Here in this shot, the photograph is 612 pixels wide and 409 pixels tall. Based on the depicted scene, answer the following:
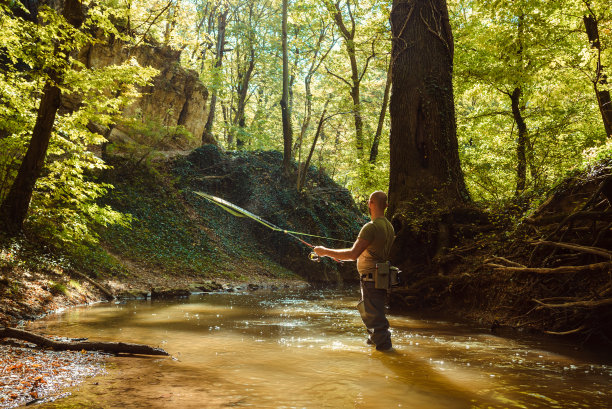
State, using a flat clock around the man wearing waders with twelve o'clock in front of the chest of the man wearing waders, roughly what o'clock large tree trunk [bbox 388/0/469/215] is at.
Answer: The large tree trunk is roughly at 2 o'clock from the man wearing waders.

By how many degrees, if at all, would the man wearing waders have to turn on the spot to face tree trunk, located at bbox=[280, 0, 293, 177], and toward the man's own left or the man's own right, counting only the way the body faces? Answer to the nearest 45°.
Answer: approximately 45° to the man's own right

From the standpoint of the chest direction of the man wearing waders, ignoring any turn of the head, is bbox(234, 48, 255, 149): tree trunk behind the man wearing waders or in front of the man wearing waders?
in front

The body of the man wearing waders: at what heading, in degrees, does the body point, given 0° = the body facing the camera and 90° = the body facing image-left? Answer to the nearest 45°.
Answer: approximately 135°

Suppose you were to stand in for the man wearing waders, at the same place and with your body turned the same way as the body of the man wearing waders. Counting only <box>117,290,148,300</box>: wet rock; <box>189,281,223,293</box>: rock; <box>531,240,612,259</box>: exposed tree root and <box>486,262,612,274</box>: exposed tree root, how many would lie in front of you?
2

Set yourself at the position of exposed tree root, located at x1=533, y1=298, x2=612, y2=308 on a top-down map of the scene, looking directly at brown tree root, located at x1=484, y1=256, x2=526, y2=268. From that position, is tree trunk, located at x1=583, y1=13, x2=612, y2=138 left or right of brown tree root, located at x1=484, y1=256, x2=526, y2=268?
right

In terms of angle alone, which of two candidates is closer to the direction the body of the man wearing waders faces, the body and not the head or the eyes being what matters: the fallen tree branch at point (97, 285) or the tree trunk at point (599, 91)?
the fallen tree branch

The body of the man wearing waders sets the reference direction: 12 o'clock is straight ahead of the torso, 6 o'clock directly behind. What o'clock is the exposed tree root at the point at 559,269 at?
The exposed tree root is roughly at 4 o'clock from the man wearing waders.

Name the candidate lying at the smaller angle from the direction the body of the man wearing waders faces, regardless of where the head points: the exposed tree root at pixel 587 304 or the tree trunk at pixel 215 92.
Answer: the tree trunk

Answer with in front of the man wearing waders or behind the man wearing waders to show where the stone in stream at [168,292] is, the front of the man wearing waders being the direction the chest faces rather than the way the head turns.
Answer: in front

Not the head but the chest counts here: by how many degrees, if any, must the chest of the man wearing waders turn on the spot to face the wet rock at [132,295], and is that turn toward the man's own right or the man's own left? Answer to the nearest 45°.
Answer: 0° — they already face it

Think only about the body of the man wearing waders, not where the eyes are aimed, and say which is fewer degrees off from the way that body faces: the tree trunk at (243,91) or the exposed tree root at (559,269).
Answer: the tree trunk

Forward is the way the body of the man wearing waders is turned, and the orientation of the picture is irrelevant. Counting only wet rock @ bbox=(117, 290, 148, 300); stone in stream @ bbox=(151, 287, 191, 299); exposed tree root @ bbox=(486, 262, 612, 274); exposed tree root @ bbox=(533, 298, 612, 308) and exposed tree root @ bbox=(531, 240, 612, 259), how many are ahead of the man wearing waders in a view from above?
2

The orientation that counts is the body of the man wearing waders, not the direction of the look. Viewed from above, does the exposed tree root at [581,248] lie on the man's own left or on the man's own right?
on the man's own right

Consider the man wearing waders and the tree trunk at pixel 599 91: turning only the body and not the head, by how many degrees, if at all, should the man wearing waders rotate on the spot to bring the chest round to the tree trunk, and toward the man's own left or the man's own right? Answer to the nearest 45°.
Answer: approximately 90° to the man's own right
